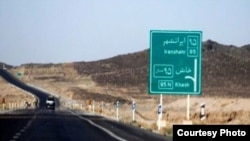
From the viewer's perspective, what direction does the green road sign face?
toward the camera
